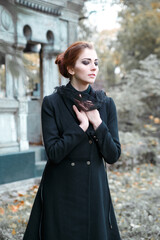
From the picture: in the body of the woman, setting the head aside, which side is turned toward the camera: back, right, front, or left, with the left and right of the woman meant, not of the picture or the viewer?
front

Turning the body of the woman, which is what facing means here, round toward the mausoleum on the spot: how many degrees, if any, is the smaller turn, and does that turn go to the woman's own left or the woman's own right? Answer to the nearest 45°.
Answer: approximately 180°

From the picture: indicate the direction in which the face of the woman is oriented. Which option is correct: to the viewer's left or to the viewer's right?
to the viewer's right
